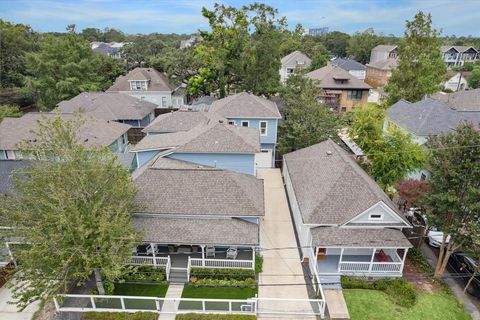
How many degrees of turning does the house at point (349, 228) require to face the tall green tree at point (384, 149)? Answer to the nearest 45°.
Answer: approximately 180°

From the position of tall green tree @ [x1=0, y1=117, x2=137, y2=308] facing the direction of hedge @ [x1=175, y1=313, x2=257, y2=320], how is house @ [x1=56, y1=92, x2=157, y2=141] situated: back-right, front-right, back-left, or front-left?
back-left

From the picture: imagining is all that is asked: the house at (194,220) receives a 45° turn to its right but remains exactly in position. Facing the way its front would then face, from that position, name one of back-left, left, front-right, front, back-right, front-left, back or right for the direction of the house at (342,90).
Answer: back

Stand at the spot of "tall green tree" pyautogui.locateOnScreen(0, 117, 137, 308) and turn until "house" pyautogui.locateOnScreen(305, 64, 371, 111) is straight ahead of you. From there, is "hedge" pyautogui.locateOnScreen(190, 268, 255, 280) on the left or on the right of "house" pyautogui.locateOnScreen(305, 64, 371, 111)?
right

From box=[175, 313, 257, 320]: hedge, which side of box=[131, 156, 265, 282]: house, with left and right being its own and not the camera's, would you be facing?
front

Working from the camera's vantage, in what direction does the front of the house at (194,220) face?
facing the viewer

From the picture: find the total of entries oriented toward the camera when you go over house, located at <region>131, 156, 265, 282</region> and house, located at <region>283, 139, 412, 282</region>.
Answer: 2

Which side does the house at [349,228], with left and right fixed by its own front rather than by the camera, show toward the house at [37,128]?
right

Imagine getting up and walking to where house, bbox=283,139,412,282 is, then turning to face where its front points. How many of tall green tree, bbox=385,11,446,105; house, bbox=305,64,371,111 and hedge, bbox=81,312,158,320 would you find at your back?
2

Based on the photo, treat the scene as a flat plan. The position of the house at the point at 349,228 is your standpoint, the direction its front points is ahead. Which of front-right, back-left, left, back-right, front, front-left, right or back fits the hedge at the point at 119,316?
front-right

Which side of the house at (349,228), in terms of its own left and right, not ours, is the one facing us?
front

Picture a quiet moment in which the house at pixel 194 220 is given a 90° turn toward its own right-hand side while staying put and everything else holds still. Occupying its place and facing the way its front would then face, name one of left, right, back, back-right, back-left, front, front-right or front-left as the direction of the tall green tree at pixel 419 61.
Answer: back-right

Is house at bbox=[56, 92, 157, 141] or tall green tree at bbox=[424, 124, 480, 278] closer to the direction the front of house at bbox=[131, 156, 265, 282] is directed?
the tall green tree

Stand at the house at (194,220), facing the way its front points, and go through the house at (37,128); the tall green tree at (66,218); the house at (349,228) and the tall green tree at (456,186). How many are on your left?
2
